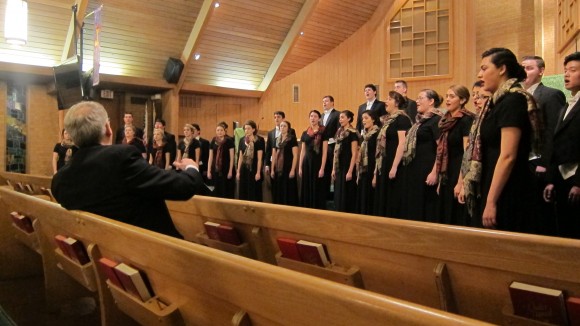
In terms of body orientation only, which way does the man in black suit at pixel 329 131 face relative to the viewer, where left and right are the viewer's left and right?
facing the viewer and to the left of the viewer

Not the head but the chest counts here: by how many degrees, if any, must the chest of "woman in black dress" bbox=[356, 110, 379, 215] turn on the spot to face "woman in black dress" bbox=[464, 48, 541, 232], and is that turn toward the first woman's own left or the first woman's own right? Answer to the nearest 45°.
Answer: approximately 45° to the first woman's own left

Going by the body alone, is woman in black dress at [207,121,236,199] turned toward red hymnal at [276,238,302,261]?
yes

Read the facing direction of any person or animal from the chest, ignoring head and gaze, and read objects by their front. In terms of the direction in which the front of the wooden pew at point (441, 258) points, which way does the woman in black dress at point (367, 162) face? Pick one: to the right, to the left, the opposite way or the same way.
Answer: the opposite way

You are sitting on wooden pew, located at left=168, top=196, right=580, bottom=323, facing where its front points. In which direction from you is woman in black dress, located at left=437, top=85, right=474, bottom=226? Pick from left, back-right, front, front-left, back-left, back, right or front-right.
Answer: front-left

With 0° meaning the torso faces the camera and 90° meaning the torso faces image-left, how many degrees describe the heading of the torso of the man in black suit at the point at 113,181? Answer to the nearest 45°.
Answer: approximately 225°

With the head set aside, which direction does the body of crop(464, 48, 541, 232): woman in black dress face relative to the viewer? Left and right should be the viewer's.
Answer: facing to the left of the viewer

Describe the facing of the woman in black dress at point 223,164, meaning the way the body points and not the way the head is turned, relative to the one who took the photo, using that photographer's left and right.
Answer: facing the viewer

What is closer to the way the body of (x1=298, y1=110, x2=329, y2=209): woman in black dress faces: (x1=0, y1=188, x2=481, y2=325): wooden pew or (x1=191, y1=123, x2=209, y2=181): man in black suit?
the wooden pew

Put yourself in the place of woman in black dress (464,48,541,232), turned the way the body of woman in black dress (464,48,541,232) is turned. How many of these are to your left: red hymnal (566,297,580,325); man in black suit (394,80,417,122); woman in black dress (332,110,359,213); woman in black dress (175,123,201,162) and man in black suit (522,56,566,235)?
1

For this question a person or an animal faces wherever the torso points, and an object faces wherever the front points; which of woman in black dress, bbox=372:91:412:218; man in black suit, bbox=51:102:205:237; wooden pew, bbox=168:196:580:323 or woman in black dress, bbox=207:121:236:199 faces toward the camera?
woman in black dress, bbox=207:121:236:199

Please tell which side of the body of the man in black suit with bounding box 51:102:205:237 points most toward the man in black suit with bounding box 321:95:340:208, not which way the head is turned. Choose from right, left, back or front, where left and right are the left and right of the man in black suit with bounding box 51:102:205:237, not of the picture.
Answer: front

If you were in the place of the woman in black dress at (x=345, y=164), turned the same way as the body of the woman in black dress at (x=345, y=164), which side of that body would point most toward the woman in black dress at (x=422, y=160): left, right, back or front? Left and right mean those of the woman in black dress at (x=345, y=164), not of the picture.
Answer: left

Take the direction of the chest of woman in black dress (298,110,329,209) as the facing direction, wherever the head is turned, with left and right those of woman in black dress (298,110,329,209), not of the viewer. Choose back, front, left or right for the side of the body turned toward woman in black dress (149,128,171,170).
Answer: right

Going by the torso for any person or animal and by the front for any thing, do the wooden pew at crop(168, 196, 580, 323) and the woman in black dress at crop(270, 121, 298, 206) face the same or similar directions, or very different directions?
very different directions
